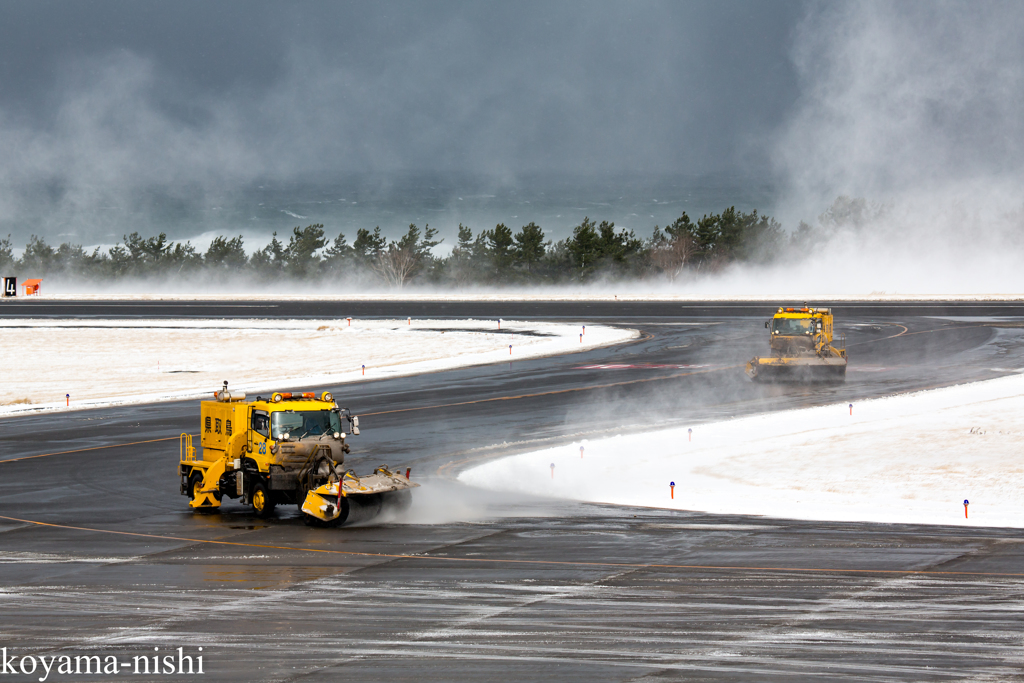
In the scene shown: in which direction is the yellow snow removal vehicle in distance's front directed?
toward the camera

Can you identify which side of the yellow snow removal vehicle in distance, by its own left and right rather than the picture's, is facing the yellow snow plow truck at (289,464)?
front

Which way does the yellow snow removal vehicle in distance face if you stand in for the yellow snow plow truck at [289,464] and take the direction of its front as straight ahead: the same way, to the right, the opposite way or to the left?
to the right

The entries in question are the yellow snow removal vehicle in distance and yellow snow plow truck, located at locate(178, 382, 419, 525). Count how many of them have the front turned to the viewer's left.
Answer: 0

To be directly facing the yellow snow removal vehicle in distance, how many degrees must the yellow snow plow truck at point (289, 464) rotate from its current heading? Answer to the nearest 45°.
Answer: approximately 90° to its left
